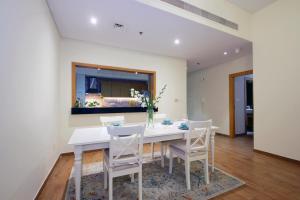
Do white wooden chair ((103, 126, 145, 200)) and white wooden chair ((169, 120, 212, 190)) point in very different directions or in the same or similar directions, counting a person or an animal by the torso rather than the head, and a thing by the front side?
same or similar directions

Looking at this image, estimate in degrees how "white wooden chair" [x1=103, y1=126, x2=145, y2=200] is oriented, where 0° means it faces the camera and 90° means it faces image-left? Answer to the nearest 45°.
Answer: approximately 180°

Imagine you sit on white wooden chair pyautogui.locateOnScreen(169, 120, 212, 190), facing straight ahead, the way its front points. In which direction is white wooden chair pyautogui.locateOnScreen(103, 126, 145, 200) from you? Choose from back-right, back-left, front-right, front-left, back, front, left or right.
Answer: left

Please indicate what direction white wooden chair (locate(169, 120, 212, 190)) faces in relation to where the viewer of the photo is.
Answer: facing away from the viewer and to the left of the viewer

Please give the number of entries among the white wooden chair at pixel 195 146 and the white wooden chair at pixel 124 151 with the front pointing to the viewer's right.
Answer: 0
